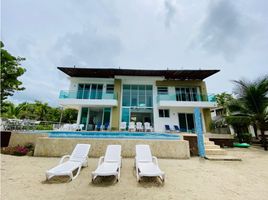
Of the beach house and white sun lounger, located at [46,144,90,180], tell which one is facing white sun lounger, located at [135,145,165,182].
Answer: the beach house

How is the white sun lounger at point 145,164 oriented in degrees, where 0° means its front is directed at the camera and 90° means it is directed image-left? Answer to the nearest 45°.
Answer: approximately 0°

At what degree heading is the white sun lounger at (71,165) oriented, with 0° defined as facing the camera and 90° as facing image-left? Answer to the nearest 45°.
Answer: approximately 45°

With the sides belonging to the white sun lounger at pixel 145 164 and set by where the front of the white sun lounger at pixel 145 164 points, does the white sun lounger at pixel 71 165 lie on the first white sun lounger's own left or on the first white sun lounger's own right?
on the first white sun lounger's own right

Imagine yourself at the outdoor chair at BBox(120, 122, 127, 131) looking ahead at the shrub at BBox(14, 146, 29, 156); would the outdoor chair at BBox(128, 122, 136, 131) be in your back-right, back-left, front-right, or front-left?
back-left

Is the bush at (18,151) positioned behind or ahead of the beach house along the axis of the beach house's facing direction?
ahead

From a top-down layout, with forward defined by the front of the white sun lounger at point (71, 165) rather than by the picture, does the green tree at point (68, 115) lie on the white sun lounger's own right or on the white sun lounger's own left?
on the white sun lounger's own right

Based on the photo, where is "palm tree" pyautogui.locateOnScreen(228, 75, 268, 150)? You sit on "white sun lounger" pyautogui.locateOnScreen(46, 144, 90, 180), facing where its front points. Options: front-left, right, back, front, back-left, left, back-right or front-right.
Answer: back-left

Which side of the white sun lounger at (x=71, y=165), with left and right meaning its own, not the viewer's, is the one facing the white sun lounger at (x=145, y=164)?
left

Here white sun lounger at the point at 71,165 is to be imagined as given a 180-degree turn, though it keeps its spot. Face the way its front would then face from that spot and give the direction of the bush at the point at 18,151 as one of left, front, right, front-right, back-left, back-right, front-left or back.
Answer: left

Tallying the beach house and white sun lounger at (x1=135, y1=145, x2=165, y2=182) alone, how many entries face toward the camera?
2

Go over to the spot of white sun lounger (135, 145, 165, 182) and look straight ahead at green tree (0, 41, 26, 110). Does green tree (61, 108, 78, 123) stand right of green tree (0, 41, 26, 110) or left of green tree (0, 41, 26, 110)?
right
